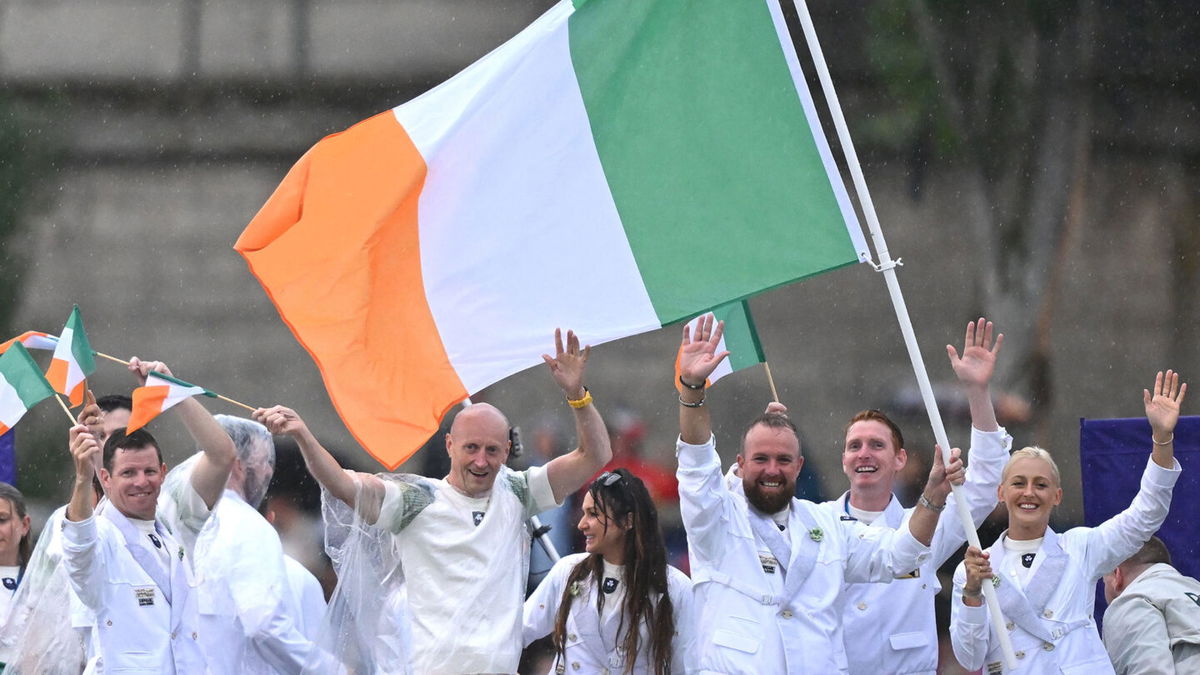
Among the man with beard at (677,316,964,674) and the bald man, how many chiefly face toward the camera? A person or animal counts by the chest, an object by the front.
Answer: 2

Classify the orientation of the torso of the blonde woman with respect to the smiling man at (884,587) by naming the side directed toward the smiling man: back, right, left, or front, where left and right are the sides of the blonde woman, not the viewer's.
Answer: right

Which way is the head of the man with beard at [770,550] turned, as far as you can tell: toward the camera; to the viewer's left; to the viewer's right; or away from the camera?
toward the camera

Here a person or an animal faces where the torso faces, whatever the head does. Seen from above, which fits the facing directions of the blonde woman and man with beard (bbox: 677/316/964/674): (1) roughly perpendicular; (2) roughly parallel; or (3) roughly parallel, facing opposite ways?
roughly parallel

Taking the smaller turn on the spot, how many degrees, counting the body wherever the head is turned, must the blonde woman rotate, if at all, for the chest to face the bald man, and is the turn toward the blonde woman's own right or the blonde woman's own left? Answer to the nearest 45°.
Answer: approximately 45° to the blonde woman's own right

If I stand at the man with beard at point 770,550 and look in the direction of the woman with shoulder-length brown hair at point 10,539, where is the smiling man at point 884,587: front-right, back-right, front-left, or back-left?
back-right

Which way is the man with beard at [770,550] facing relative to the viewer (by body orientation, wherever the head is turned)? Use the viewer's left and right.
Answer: facing the viewer

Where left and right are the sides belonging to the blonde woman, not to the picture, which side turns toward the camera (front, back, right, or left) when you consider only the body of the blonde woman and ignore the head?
front

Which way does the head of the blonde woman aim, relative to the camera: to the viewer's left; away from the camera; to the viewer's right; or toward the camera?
toward the camera

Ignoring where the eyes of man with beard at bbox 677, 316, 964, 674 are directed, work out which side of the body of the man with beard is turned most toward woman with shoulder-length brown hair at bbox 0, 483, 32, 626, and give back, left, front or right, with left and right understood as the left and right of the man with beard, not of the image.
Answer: right

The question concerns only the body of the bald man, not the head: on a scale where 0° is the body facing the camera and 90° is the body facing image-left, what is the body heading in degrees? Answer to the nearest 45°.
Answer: approximately 0°

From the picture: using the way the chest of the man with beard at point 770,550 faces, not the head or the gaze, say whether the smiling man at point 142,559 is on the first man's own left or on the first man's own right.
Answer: on the first man's own right
